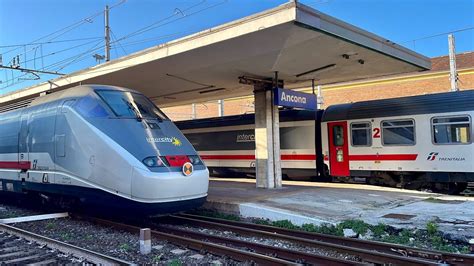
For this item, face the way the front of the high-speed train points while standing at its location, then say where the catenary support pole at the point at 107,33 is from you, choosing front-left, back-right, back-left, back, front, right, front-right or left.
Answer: back-left

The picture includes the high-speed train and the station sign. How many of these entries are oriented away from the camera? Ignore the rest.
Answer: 0

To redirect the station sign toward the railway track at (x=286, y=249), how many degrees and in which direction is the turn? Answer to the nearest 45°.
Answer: approximately 45° to its right

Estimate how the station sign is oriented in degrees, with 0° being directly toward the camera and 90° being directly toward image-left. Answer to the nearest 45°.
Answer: approximately 315°

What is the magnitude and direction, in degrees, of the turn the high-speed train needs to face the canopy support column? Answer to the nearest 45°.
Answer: approximately 90° to its left

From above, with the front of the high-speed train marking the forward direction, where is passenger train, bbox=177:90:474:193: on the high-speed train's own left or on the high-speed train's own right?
on the high-speed train's own left

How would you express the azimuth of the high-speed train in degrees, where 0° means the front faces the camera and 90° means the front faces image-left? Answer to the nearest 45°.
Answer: approximately 315°

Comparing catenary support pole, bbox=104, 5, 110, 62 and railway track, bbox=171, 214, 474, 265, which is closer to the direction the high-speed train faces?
the railway track

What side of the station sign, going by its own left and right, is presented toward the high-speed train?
right

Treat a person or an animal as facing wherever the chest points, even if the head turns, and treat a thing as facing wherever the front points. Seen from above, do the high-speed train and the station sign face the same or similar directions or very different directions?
same or similar directions

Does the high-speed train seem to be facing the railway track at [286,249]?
yes

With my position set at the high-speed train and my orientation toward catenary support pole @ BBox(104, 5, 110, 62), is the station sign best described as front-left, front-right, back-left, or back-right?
front-right
